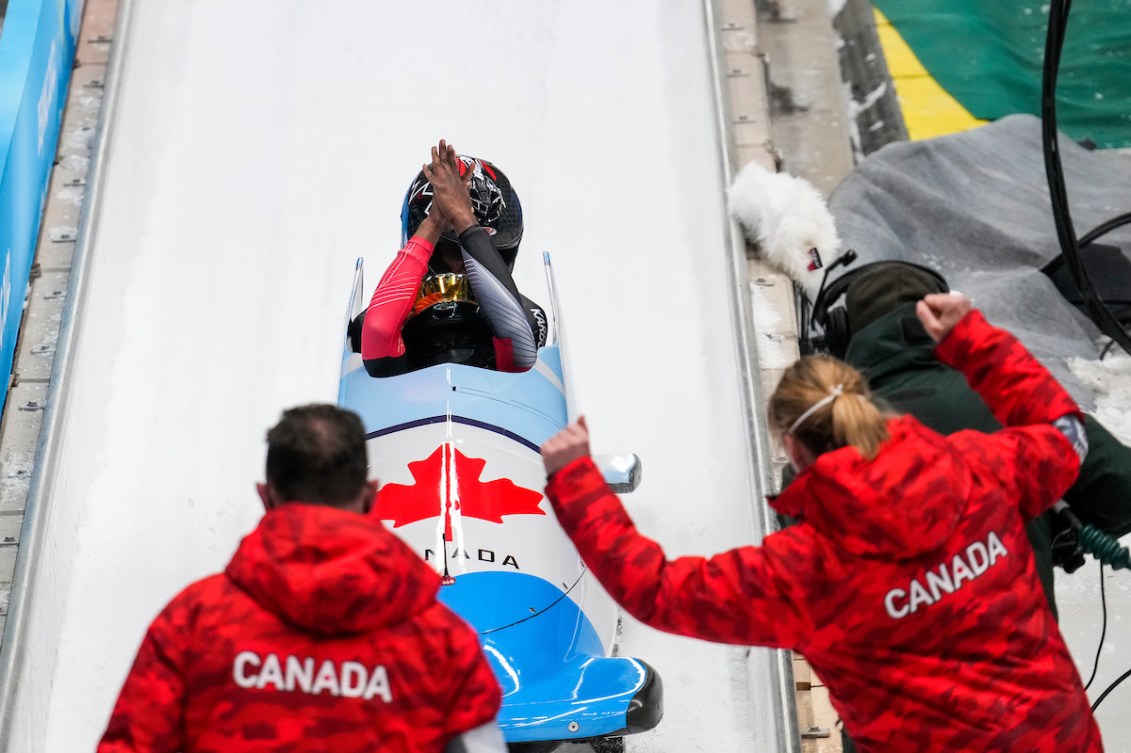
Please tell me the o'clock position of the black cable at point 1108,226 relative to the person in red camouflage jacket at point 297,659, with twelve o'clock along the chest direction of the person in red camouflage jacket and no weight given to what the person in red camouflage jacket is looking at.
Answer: The black cable is roughly at 2 o'clock from the person in red camouflage jacket.

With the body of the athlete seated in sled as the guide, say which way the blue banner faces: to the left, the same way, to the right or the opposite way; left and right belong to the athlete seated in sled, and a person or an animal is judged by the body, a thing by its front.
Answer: to the left

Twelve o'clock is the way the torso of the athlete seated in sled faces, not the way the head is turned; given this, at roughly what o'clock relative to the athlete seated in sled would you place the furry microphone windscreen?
The furry microphone windscreen is roughly at 8 o'clock from the athlete seated in sled.

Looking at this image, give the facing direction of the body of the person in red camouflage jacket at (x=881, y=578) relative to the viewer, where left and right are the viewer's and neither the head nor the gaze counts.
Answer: facing away from the viewer and to the left of the viewer

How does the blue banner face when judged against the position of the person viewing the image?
facing the viewer and to the right of the viewer

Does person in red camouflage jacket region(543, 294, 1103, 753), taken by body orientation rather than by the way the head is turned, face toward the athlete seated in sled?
yes

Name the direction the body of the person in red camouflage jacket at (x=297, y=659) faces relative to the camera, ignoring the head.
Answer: away from the camera

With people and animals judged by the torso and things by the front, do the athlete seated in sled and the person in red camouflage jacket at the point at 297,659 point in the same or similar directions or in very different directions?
very different directions

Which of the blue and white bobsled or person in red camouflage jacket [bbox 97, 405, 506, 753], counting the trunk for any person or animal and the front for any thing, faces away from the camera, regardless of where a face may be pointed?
the person in red camouflage jacket

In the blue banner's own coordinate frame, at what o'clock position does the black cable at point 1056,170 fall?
The black cable is roughly at 12 o'clock from the blue banner.

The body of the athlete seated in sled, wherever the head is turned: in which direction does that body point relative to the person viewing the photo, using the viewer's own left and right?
facing the viewer

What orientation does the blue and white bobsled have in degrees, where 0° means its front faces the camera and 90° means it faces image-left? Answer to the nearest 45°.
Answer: approximately 0°

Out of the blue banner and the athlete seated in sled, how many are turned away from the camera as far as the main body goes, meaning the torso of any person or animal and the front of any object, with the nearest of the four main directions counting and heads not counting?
0

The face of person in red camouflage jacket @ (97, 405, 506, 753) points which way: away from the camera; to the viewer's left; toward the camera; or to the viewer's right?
away from the camera
